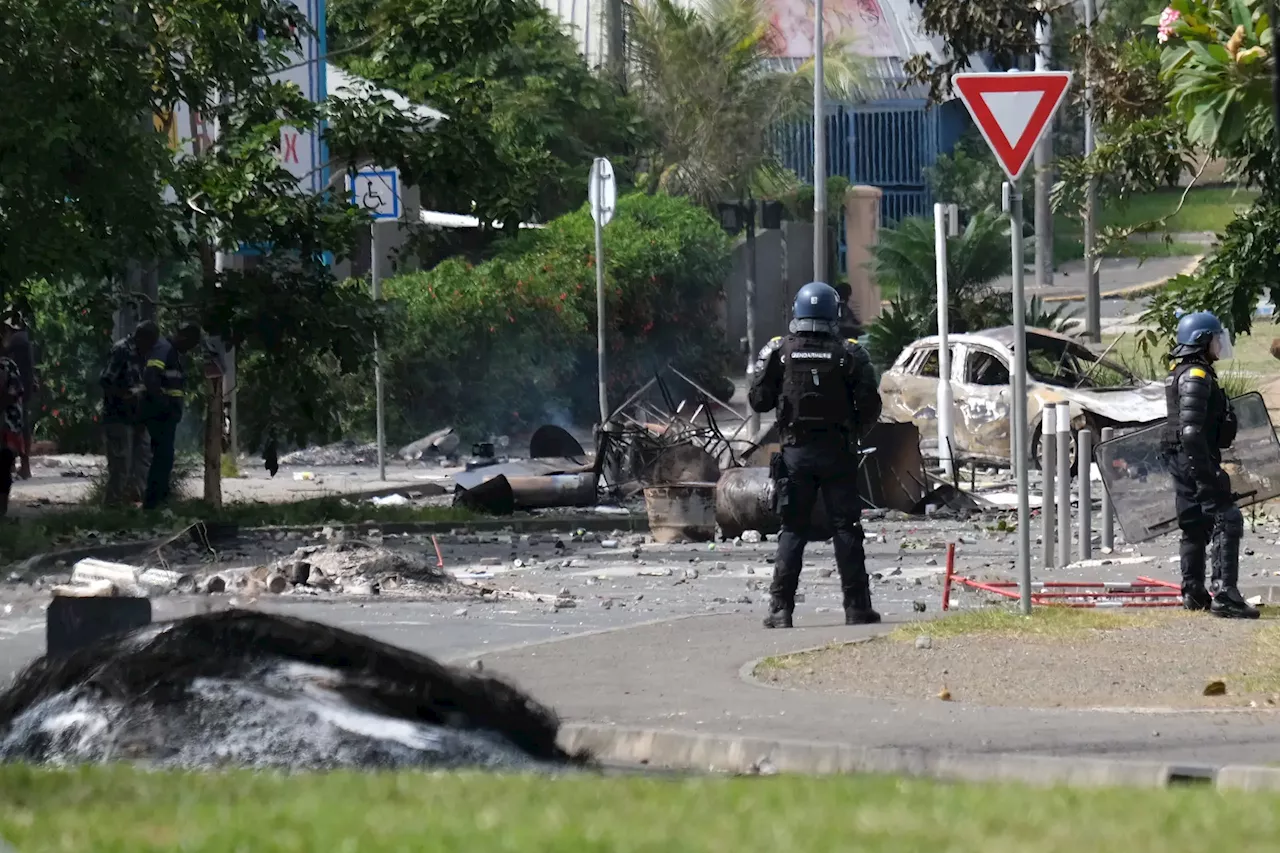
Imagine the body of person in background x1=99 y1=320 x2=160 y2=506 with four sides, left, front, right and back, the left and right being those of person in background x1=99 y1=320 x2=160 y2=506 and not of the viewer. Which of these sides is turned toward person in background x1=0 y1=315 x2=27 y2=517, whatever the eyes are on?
back

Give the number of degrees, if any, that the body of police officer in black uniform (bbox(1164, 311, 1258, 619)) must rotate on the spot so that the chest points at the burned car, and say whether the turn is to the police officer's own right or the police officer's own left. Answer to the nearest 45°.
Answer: approximately 90° to the police officer's own left

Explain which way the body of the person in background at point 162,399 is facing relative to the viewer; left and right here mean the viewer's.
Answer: facing to the right of the viewer

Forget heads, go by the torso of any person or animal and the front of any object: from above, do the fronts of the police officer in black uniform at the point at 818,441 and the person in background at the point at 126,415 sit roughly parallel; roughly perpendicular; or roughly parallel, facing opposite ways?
roughly perpendicular

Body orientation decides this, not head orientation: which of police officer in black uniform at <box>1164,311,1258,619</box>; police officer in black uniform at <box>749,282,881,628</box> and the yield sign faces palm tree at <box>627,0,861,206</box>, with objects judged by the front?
police officer in black uniform at <box>749,282,881,628</box>

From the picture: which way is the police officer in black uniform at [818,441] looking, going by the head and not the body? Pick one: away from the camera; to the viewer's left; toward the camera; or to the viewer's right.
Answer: away from the camera

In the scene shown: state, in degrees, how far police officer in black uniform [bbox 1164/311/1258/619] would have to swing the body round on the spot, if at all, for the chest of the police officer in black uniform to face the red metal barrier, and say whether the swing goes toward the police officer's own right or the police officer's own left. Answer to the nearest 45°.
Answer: approximately 135° to the police officer's own left

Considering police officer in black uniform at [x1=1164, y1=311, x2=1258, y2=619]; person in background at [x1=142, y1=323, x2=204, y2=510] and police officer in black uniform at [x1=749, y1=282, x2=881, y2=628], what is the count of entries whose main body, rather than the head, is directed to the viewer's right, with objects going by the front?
2

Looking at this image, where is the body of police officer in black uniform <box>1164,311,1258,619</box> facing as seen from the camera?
to the viewer's right

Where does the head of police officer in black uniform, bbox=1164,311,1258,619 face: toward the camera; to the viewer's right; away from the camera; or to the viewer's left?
to the viewer's right

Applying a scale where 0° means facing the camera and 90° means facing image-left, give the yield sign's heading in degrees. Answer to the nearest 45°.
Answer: approximately 0°

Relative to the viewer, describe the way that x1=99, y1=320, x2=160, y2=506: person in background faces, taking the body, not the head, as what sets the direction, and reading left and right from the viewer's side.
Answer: facing to the right of the viewer
